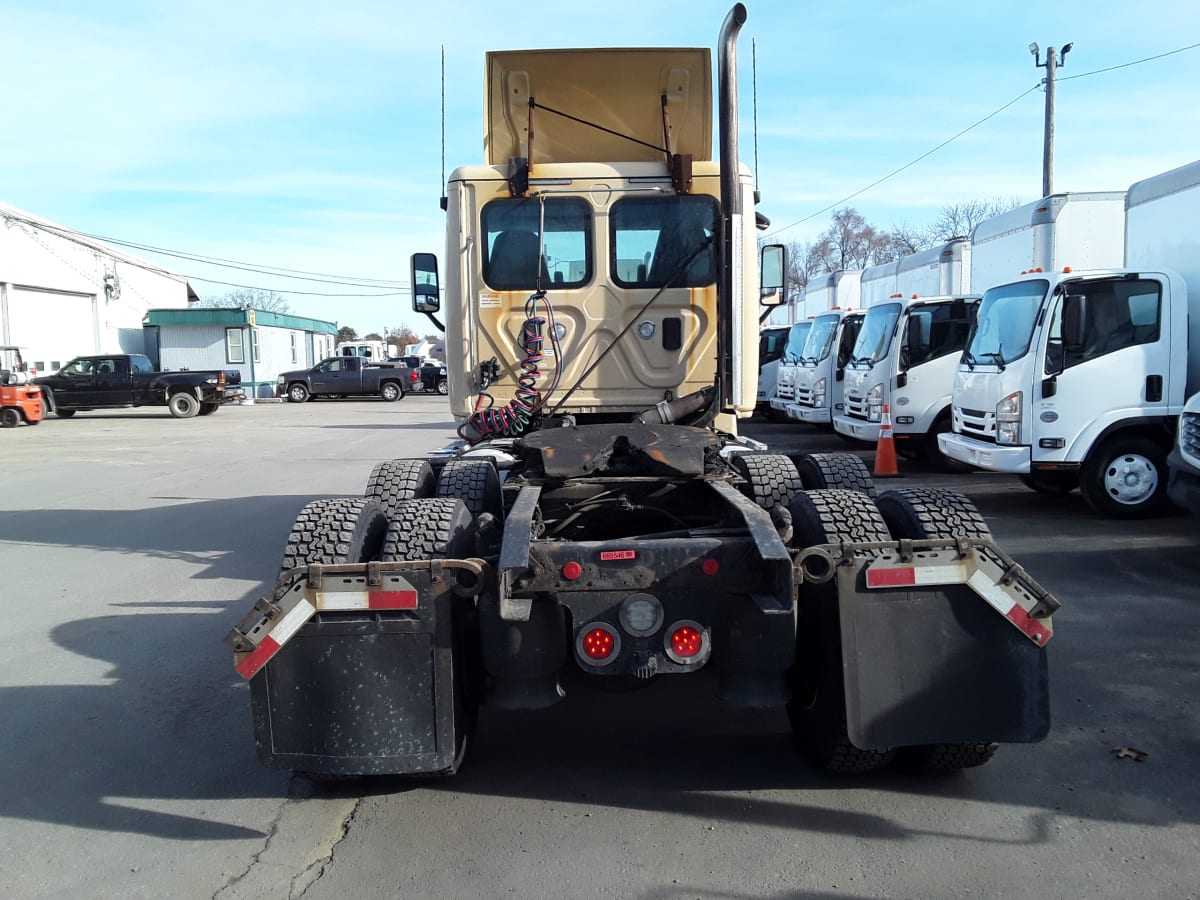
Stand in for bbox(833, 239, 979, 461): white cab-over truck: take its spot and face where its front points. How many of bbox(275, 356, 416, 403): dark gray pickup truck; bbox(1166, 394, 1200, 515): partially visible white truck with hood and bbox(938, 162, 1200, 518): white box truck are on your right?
1

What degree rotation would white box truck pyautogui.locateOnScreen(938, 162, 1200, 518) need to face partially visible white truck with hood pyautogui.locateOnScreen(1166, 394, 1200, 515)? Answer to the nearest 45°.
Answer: approximately 45° to its left

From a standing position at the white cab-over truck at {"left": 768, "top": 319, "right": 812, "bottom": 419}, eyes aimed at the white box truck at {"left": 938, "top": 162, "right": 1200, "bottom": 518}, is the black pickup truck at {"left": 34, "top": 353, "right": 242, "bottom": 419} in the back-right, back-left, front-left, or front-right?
back-right

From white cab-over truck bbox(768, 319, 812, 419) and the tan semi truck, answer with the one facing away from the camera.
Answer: the tan semi truck

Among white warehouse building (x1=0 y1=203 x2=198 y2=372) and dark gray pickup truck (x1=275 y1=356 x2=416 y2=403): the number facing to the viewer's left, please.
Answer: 1

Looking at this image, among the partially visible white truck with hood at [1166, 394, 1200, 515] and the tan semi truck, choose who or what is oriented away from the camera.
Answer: the tan semi truck

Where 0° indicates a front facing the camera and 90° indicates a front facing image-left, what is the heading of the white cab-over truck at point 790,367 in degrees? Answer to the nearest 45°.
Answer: approximately 45°

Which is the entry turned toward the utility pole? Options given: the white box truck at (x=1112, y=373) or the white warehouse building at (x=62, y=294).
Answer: the white warehouse building

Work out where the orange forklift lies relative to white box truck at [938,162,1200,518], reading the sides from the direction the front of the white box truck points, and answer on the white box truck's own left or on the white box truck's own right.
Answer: on the white box truck's own right

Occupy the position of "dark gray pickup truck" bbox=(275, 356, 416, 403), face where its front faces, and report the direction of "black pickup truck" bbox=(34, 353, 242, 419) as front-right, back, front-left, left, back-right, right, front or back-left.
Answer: front-left

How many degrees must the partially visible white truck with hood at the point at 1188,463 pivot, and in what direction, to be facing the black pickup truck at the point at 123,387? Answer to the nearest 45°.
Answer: approximately 45° to its right

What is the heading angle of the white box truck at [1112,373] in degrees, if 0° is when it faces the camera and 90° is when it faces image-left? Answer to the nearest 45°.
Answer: approximately 45°
